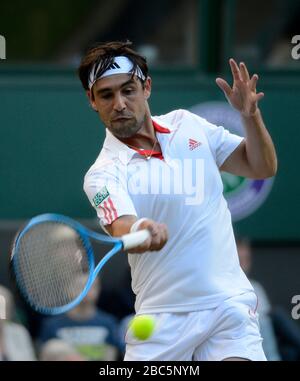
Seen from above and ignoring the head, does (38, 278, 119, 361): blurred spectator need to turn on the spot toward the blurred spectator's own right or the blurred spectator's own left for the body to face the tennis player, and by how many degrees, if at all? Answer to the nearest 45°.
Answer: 0° — they already face them

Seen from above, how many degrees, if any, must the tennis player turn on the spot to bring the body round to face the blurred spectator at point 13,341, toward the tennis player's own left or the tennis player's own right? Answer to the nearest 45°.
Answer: approximately 135° to the tennis player's own right

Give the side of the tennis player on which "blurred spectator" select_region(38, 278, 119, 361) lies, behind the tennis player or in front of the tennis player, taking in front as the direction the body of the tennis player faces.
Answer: behind

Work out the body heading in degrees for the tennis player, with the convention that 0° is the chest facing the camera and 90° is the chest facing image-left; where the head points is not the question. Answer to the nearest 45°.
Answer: approximately 0°

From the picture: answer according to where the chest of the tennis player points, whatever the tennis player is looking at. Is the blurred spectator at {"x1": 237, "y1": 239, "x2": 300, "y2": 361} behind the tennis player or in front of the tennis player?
behind

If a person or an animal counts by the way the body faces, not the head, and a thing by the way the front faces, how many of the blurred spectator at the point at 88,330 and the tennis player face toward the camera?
2

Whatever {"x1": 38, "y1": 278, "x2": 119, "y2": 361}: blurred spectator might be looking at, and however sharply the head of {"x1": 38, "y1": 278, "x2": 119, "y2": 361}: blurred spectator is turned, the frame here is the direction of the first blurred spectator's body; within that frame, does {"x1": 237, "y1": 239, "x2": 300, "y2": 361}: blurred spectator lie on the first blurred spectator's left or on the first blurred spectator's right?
on the first blurred spectator's left
